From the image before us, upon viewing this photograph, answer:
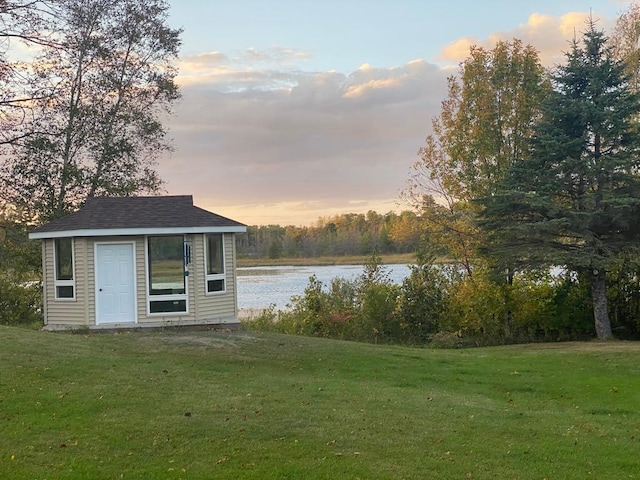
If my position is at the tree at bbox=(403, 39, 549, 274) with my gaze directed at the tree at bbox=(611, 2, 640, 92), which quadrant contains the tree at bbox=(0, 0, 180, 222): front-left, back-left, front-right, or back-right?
back-left

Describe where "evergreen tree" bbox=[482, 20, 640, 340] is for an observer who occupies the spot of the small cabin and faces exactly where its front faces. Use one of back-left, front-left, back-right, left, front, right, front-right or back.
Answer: left

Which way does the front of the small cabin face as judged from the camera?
facing the viewer

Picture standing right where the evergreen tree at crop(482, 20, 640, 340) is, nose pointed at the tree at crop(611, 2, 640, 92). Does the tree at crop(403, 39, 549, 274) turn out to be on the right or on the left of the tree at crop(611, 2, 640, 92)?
left

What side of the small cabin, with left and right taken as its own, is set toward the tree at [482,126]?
left

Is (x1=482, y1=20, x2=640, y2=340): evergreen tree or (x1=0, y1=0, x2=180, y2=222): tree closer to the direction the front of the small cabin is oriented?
the evergreen tree

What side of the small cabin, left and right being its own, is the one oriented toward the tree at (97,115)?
back
